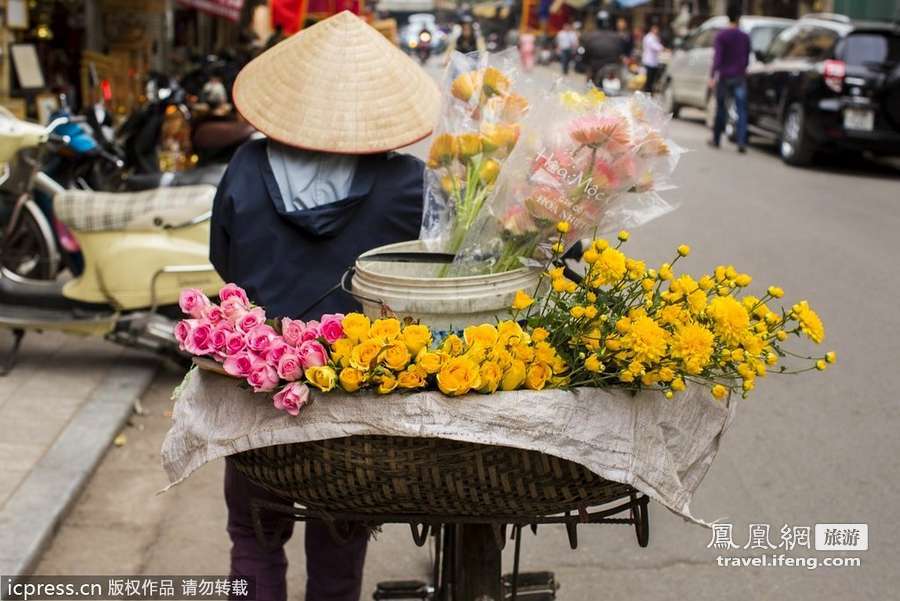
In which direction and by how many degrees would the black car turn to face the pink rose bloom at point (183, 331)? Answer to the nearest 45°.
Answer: approximately 135° to its left

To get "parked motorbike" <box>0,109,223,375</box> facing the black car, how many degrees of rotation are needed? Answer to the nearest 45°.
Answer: approximately 135° to its right

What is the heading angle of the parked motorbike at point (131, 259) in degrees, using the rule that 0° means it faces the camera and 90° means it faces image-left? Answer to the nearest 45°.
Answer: approximately 90°

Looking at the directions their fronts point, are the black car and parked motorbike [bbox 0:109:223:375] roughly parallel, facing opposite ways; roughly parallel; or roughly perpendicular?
roughly perpendicular

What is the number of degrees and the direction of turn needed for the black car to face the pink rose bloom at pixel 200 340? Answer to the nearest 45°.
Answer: approximately 135° to its left

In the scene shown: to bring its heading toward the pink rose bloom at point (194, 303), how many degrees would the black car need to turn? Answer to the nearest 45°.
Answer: approximately 135° to its left

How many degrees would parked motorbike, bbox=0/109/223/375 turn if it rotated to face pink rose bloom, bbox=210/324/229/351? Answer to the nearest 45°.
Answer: approximately 90° to its left

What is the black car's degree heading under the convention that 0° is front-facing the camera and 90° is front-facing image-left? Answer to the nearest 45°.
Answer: approximately 135°

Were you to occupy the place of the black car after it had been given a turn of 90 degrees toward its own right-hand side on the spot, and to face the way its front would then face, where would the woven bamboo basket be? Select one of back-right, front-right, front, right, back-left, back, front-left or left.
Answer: back-right

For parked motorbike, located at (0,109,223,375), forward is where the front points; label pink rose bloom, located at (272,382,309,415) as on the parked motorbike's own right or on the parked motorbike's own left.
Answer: on the parked motorbike's own left

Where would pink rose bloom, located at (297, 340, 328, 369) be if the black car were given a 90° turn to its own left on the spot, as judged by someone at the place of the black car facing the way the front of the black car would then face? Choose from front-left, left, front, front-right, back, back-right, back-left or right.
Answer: front-left

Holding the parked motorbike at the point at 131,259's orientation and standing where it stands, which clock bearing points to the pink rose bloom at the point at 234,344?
The pink rose bloom is roughly at 9 o'clock from the parked motorbike.

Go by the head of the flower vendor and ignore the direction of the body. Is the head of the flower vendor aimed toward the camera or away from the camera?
away from the camera

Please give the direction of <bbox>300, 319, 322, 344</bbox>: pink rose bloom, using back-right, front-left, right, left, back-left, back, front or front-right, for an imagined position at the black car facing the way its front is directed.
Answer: back-left
